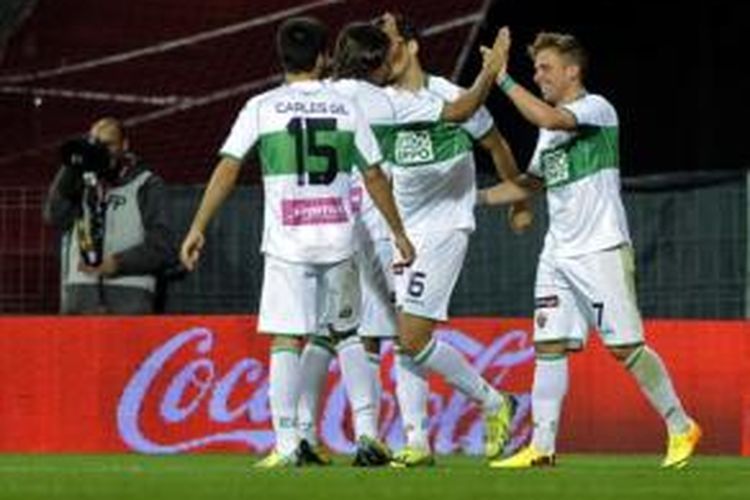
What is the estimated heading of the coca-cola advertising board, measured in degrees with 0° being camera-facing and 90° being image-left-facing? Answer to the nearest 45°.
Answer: approximately 0°
